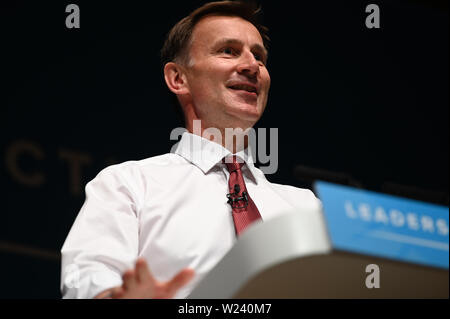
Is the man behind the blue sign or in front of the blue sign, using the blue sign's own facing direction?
behind

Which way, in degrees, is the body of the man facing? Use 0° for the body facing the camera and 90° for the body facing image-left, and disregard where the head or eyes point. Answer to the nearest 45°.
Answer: approximately 315°

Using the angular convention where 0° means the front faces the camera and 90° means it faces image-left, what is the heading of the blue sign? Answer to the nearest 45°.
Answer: approximately 315°

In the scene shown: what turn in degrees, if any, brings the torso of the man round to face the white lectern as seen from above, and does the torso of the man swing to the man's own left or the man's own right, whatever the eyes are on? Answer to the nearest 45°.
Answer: approximately 45° to the man's own right

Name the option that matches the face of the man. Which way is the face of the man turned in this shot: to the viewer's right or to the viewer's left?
to the viewer's right
